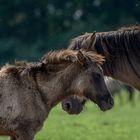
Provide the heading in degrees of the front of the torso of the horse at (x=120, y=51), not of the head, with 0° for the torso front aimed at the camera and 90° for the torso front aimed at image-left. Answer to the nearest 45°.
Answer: approximately 90°

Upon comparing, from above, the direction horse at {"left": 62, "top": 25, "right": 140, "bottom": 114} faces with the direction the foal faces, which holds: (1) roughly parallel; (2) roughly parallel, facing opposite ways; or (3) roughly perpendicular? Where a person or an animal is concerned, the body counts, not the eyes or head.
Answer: roughly parallel, facing opposite ways

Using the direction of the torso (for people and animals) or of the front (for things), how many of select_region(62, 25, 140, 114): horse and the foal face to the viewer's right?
1

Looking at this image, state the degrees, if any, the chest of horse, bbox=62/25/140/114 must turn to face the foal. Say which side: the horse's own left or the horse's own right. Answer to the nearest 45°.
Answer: approximately 45° to the horse's own left

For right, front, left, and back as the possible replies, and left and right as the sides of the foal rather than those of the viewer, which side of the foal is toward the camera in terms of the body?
right
